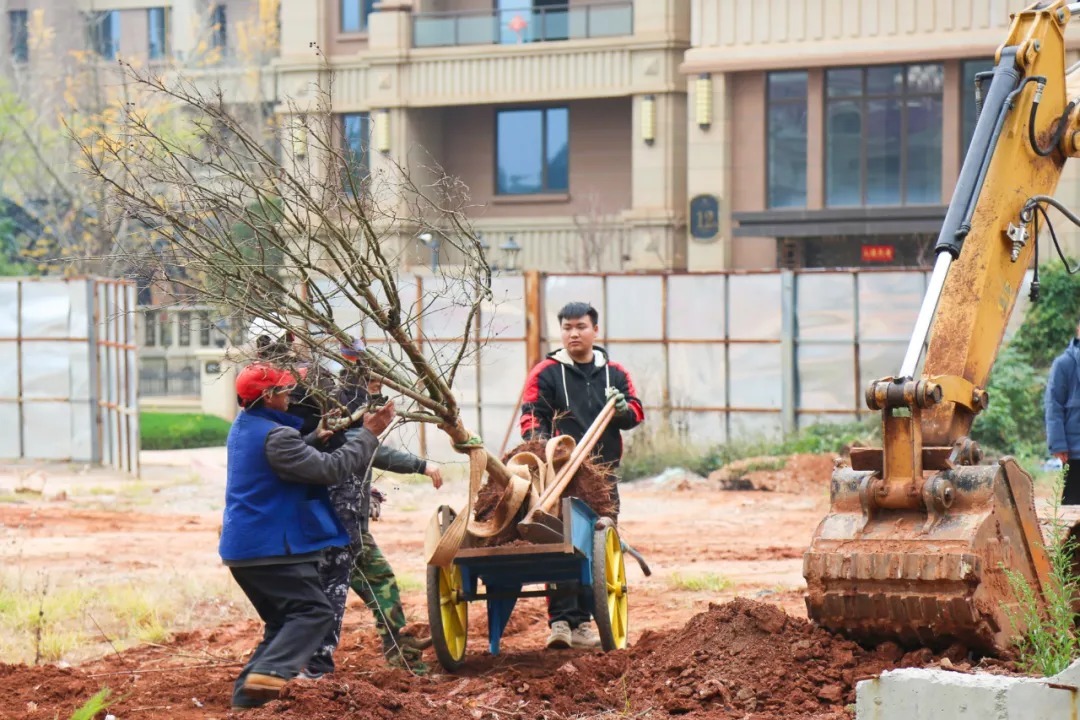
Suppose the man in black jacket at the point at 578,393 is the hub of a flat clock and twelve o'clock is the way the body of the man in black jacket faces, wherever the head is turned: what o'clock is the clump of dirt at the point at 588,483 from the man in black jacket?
The clump of dirt is roughly at 12 o'clock from the man in black jacket.

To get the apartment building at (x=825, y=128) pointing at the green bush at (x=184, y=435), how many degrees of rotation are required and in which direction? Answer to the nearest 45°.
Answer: approximately 45° to its right

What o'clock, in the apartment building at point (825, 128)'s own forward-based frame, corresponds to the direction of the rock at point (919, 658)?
The rock is roughly at 12 o'clock from the apartment building.

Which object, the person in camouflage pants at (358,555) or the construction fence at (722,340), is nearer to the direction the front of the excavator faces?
the person in camouflage pants

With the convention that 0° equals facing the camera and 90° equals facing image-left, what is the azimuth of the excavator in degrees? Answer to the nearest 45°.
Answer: approximately 45°

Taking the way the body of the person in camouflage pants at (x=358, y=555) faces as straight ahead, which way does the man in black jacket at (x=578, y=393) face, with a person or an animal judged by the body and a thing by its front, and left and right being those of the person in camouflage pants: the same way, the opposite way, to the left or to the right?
to the right

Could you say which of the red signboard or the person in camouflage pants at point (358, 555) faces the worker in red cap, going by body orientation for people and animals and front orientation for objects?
the red signboard

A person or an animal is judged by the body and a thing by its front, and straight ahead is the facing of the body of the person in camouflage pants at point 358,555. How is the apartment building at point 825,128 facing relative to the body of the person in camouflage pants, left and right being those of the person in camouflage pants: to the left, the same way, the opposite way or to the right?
to the right
